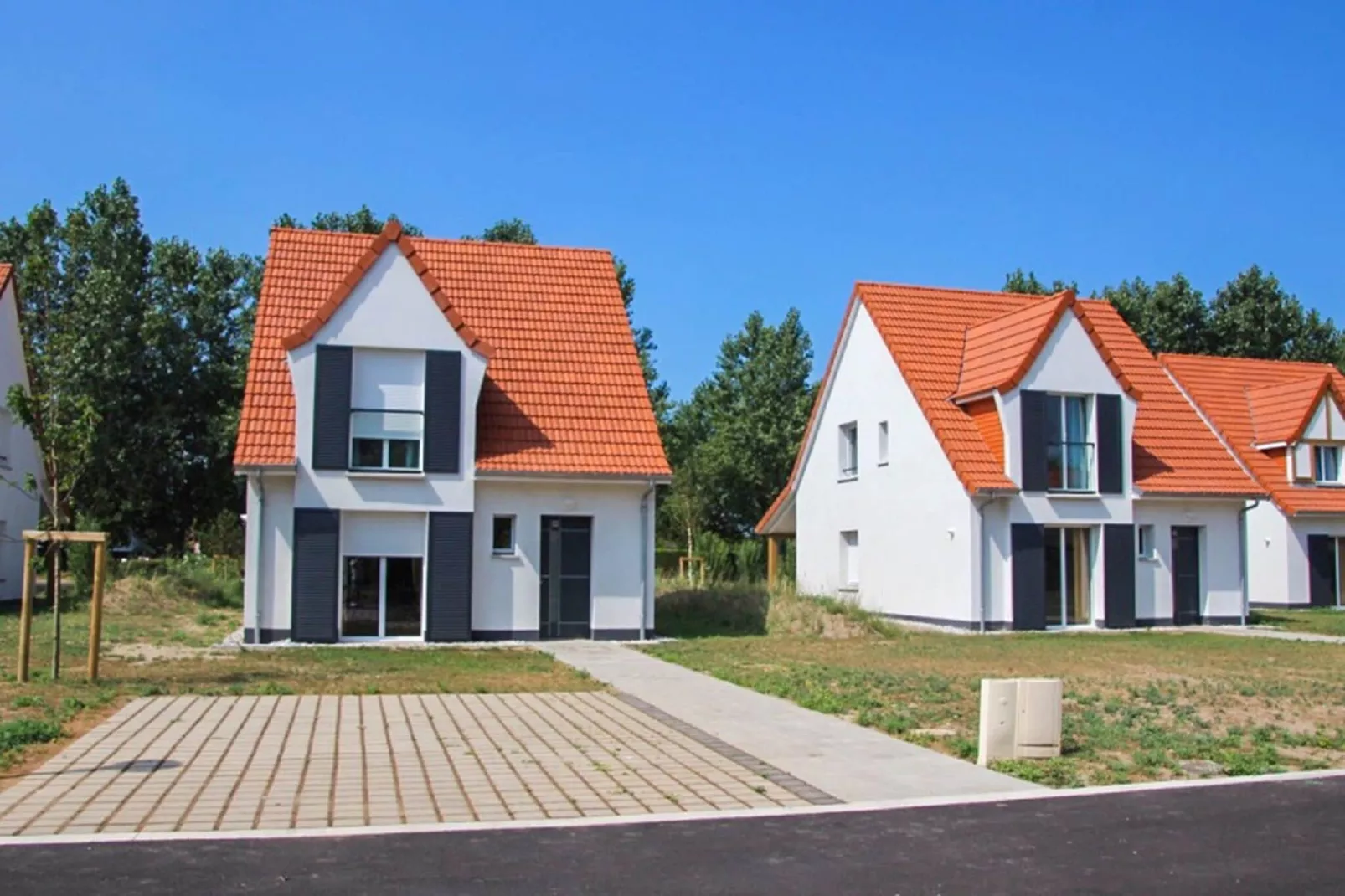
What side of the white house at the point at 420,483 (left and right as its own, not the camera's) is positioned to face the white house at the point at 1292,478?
left

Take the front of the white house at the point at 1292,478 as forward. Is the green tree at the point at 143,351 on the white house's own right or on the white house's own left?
on the white house's own right

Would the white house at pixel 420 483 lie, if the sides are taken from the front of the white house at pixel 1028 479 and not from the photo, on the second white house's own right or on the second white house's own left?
on the second white house's own right

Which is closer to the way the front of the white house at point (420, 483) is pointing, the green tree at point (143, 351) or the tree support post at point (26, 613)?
the tree support post

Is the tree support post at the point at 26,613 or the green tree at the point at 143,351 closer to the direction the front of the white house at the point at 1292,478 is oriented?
the tree support post

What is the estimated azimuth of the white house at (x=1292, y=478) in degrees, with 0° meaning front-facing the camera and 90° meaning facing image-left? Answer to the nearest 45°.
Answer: approximately 315°

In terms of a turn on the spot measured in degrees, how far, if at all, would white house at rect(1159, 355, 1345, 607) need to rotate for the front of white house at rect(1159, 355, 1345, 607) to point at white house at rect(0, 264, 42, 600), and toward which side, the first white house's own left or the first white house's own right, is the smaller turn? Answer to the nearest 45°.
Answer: approximately 90° to the first white house's own right

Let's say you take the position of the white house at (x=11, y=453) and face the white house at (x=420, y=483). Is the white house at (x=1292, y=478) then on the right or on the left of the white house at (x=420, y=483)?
left

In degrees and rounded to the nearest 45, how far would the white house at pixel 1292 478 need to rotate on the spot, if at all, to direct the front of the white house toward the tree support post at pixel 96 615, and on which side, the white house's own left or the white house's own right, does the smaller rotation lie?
approximately 90° to the white house's own right

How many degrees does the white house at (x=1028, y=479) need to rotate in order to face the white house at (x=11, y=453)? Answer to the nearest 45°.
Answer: approximately 135° to its right

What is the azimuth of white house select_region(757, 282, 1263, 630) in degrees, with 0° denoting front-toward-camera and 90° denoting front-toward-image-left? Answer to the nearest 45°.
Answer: approximately 315°
